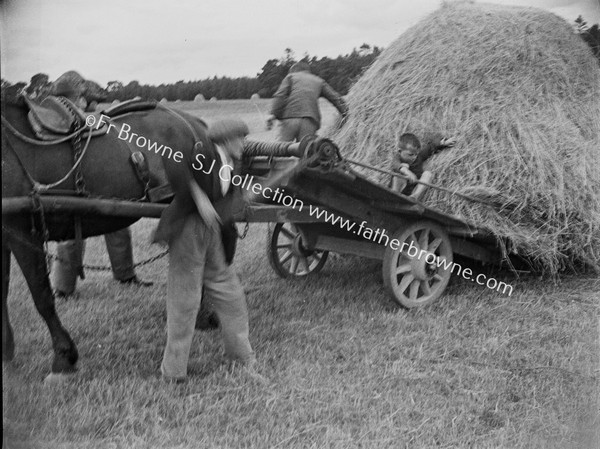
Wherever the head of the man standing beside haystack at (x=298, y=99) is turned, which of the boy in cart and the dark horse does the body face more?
the boy in cart

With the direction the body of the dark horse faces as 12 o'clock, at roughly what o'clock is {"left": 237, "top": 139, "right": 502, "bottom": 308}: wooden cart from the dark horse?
The wooden cart is roughly at 5 o'clock from the dark horse.

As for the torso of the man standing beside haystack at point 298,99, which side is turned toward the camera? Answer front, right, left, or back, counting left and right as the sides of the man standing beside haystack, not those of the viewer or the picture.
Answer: back

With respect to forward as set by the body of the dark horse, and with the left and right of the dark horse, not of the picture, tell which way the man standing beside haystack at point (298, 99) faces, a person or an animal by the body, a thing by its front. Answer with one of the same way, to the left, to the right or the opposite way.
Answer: to the right

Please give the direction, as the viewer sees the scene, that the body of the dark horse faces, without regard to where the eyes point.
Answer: to the viewer's left

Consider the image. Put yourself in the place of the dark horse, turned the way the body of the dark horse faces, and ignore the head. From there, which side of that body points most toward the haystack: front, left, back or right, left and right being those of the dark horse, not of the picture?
back

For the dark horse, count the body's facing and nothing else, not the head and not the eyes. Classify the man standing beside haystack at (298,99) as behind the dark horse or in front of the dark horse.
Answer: behind

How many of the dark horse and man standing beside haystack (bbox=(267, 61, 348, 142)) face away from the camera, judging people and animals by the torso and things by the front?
1

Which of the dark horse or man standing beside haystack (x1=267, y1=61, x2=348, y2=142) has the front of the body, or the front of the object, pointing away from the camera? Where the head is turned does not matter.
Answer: the man standing beside haystack
